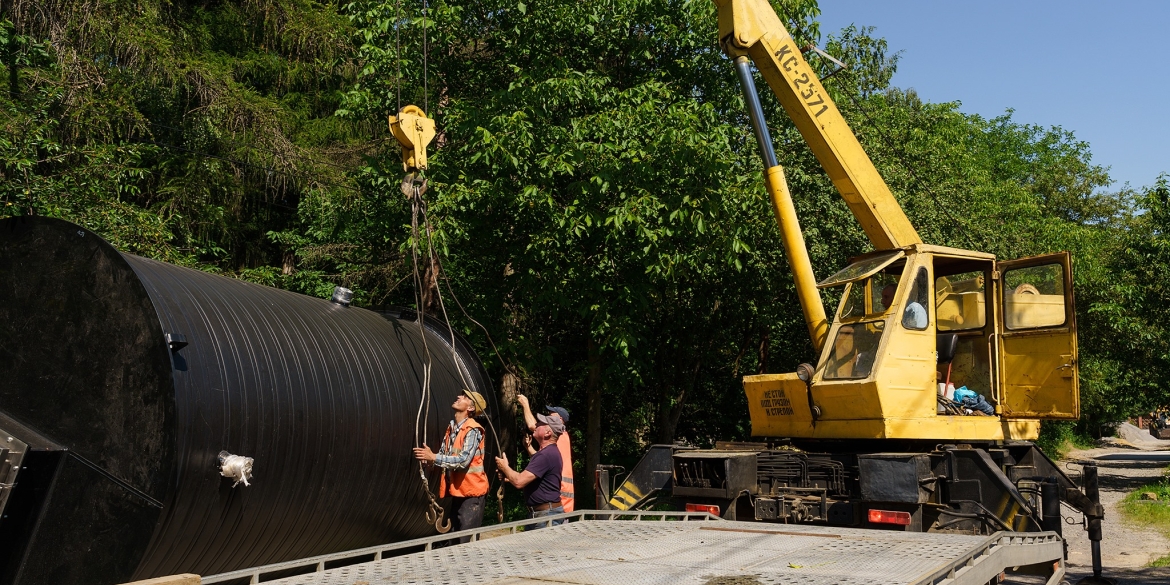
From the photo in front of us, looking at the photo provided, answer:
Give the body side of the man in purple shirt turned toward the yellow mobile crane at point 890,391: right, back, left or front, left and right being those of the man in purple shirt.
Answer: back

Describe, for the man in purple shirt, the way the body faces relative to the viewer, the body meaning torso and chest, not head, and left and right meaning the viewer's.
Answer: facing to the left of the viewer

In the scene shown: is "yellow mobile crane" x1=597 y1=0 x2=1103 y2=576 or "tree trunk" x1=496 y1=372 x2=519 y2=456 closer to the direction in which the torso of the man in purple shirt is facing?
the tree trunk

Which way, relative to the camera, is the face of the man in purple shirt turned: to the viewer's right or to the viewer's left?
to the viewer's left

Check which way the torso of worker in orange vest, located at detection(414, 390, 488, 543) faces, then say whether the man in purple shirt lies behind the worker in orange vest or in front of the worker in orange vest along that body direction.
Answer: behind

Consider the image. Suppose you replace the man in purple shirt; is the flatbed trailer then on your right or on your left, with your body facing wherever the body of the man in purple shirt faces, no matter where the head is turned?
on your left

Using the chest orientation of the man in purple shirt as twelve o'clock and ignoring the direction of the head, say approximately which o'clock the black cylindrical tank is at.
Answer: The black cylindrical tank is roughly at 11 o'clock from the man in purple shirt.

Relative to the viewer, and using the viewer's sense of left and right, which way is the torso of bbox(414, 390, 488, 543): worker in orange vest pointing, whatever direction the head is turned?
facing to the left of the viewer

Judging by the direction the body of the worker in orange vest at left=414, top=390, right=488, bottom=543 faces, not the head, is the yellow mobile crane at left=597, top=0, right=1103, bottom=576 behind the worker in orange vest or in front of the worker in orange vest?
behind

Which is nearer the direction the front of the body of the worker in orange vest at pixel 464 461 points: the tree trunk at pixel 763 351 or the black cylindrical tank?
the black cylindrical tank
